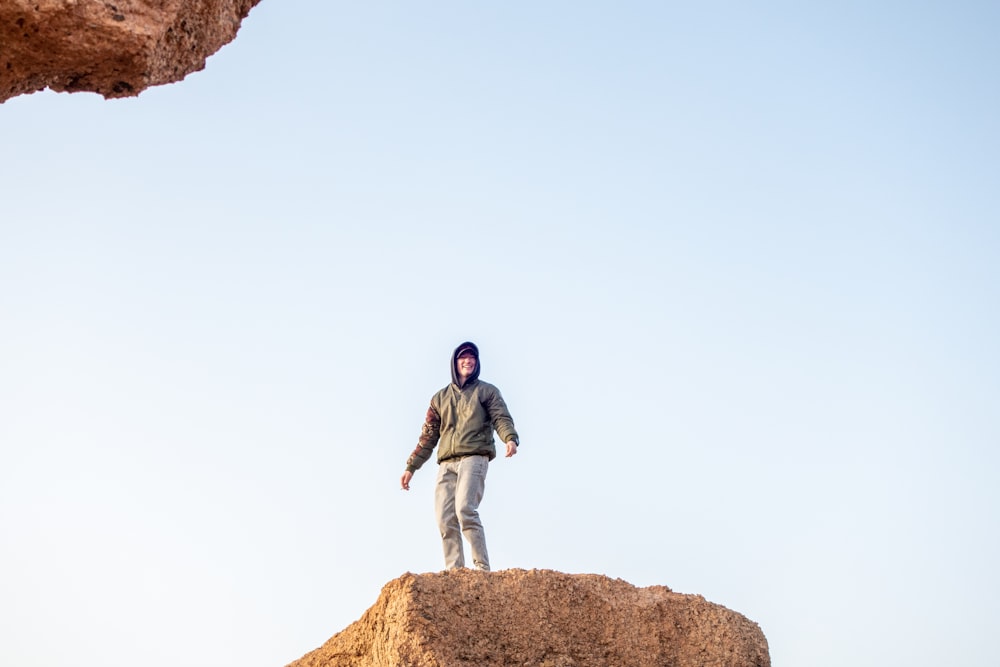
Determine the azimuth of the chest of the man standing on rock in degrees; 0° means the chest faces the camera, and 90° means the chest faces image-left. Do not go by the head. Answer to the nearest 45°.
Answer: approximately 0°

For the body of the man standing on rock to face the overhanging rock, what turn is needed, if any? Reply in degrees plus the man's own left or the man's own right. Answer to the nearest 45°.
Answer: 0° — they already face it
